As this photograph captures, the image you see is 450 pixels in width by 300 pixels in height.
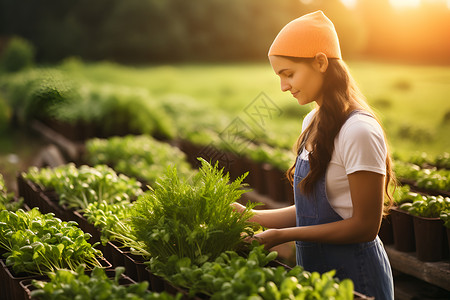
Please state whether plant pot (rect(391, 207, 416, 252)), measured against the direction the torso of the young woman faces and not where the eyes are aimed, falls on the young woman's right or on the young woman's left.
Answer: on the young woman's right

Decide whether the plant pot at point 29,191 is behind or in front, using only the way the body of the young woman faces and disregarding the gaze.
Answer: in front

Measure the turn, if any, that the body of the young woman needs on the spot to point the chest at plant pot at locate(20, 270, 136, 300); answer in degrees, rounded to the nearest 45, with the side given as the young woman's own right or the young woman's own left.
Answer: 0° — they already face it

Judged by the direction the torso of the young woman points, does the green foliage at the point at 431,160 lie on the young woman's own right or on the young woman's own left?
on the young woman's own right

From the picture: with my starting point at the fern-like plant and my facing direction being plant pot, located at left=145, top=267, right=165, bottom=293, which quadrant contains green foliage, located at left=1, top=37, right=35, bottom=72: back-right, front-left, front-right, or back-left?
back-right

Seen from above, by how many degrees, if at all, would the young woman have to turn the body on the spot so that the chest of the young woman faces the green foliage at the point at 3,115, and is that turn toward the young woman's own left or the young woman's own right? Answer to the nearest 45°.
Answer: approximately 45° to the young woman's own right

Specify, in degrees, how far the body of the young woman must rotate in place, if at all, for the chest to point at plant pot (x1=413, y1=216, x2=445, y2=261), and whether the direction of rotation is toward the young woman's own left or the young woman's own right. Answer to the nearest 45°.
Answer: approximately 135° to the young woman's own right

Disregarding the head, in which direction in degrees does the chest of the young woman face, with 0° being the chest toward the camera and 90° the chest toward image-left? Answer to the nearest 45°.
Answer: approximately 90°

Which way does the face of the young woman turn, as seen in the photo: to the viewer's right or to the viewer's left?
to the viewer's left

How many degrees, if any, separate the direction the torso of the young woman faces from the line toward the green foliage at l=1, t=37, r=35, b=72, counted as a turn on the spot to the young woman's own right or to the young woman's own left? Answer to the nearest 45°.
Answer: approximately 45° to the young woman's own right

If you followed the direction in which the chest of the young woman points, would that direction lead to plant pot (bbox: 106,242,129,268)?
yes
